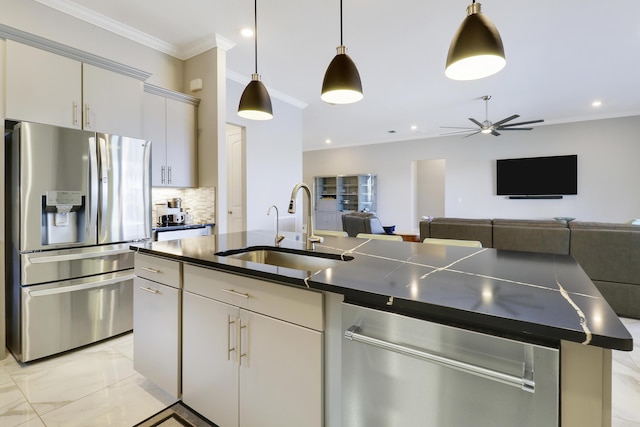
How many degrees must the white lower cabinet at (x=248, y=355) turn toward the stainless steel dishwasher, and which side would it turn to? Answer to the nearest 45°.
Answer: approximately 90° to its left

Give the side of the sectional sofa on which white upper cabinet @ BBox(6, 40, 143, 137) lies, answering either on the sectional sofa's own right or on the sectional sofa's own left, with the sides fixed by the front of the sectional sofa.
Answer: on the sectional sofa's own left

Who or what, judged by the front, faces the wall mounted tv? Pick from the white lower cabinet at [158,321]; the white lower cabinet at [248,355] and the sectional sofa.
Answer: the sectional sofa

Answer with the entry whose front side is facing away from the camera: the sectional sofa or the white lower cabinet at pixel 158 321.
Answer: the sectional sofa

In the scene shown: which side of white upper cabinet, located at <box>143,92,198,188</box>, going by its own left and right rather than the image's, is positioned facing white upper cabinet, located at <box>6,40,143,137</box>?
right

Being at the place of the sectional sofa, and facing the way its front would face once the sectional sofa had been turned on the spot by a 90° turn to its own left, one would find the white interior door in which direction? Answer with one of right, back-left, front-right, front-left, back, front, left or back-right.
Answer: front

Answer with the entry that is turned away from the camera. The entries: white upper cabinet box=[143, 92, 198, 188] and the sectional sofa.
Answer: the sectional sofa

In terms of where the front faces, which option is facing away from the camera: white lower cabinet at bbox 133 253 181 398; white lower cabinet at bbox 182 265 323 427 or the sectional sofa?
the sectional sofa

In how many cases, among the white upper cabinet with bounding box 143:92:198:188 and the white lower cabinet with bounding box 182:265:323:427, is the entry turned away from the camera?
0

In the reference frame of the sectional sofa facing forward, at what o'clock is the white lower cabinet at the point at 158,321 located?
The white lower cabinet is roughly at 7 o'clock from the sectional sofa.

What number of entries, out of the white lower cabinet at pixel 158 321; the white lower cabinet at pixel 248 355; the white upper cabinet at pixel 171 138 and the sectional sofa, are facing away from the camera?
1

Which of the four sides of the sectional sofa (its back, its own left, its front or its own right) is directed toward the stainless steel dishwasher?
back

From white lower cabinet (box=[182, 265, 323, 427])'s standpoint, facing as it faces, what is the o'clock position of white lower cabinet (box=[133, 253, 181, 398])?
white lower cabinet (box=[133, 253, 181, 398]) is roughly at 3 o'clock from white lower cabinet (box=[182, 265, 323, 427]).

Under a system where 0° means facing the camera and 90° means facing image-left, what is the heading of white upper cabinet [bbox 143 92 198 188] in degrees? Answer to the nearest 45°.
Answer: approximately 315°

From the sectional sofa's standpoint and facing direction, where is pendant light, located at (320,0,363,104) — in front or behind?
behind

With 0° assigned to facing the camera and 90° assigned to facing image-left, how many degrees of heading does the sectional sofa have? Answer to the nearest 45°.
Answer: approximately 180°
